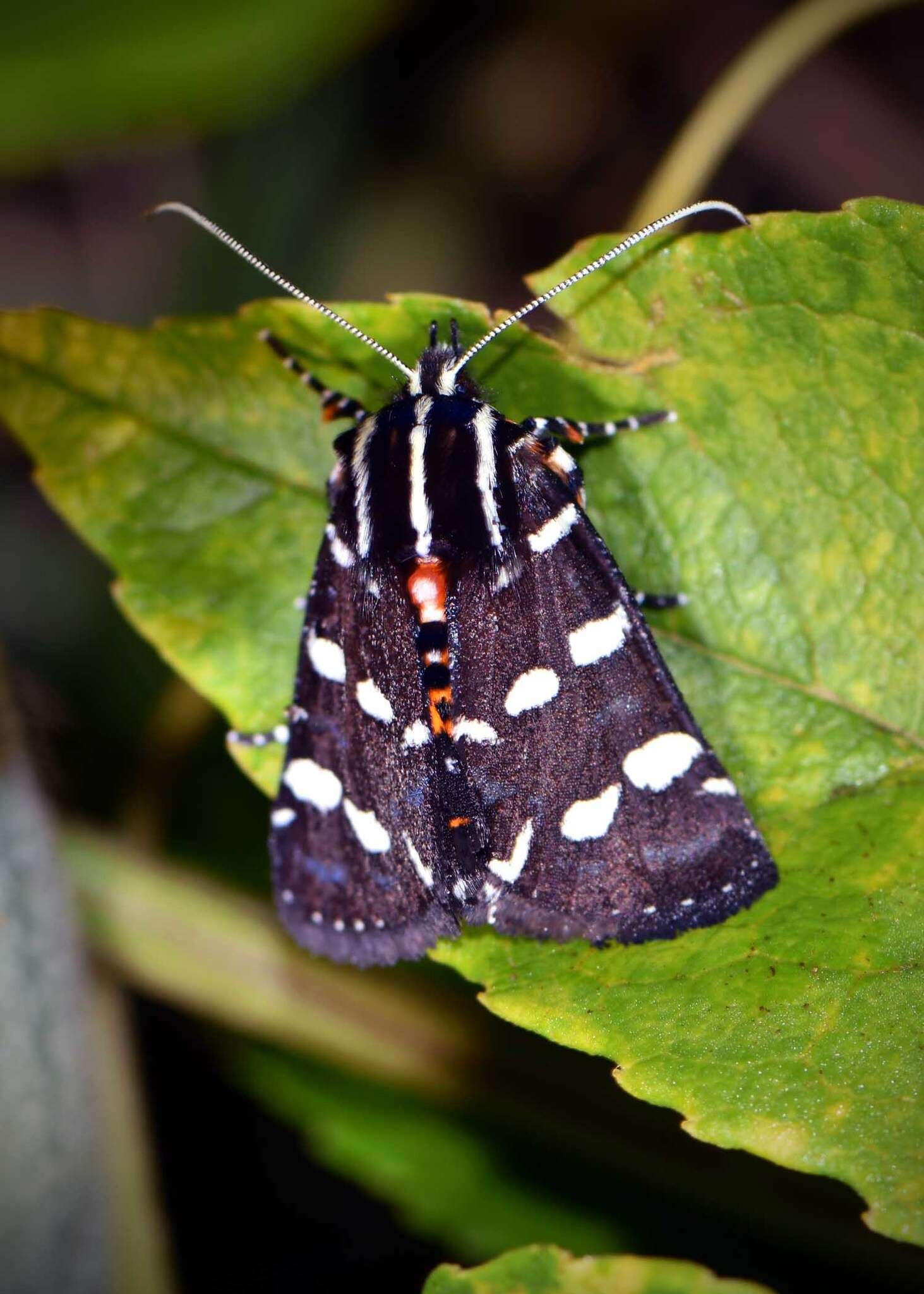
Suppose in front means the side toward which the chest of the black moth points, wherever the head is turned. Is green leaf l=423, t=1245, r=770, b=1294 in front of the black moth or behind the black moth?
behind

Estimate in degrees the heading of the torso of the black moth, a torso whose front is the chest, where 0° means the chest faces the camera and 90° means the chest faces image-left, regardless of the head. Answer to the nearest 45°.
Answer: approximately 180°

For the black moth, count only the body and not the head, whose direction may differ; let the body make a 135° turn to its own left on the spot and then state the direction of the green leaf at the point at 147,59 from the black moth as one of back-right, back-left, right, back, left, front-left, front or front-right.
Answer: right
